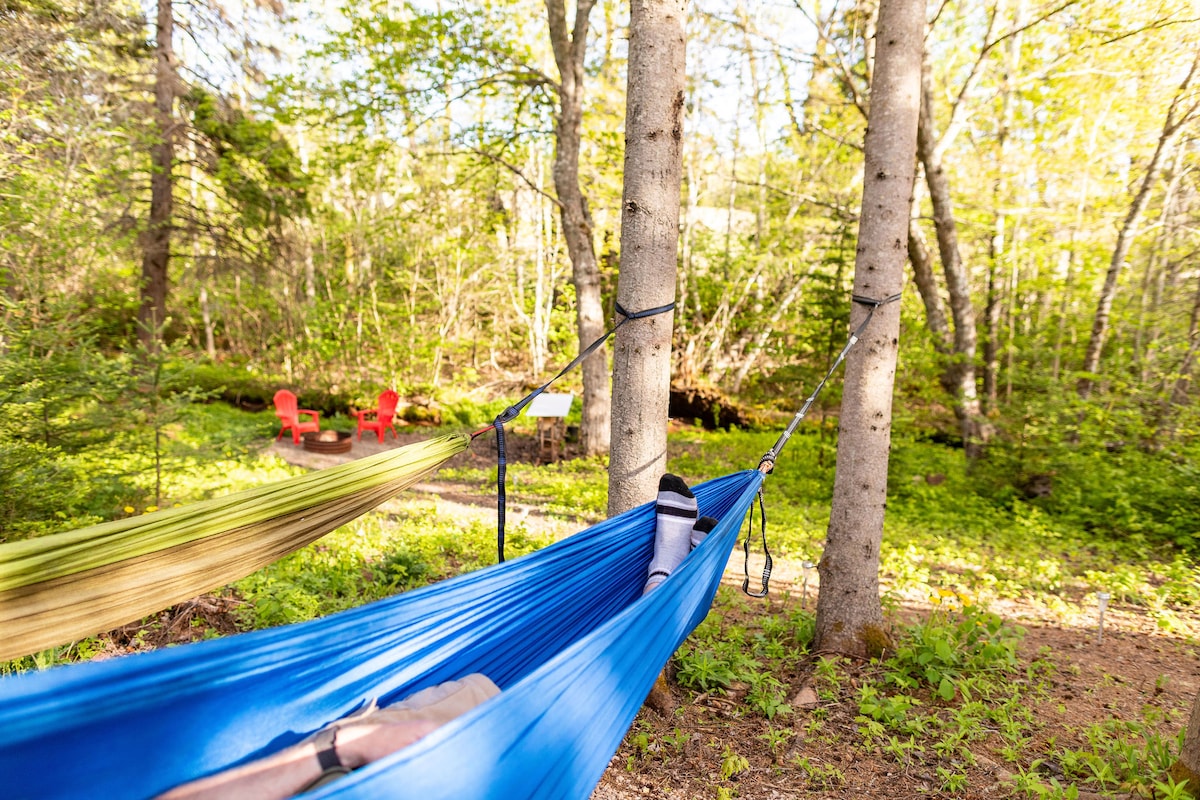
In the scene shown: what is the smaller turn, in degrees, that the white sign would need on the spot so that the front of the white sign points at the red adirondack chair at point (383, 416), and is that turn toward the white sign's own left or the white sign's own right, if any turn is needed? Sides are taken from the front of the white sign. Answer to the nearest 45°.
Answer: approximately 135° to the white sign's own right

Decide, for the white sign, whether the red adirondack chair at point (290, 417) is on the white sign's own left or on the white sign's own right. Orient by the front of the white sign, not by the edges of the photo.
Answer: on the white sign's own right

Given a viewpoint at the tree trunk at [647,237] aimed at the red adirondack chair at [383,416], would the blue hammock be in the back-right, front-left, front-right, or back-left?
back-left

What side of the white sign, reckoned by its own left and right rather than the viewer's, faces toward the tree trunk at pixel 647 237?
front

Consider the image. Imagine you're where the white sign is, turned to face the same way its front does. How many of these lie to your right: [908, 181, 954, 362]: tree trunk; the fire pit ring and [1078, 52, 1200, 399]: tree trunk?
1

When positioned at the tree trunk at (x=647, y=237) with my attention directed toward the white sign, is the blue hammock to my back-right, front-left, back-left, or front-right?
back-left

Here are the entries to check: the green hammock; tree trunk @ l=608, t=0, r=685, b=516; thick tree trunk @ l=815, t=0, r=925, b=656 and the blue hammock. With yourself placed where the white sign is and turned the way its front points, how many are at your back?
0

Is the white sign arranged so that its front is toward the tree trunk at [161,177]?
no

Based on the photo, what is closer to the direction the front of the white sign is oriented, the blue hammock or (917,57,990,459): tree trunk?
the blue hammock

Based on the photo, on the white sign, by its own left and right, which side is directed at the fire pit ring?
right

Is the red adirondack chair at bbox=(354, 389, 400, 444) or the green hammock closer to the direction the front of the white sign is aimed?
the green hammock

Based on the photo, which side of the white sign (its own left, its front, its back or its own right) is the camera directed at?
front

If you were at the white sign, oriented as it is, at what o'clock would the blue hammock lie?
The blue hammock is roughly at 12 o'clock from the white sign.

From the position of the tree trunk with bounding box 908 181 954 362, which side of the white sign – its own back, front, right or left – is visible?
left
